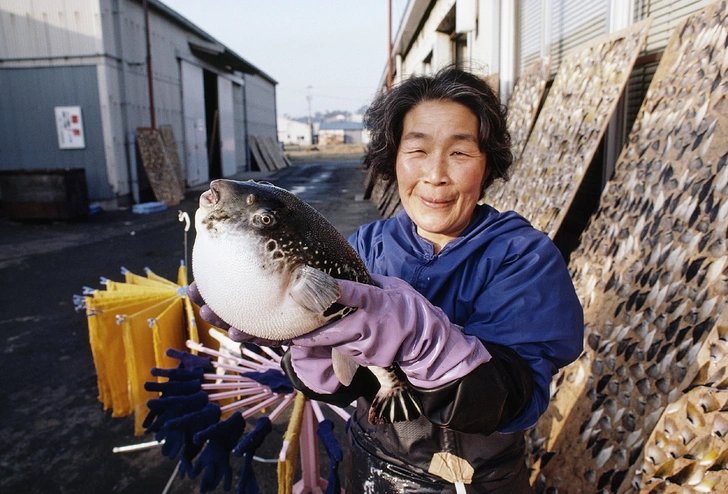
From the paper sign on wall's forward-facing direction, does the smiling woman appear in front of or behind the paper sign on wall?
in front

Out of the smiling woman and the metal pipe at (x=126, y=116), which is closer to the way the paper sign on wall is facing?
the smiling woman

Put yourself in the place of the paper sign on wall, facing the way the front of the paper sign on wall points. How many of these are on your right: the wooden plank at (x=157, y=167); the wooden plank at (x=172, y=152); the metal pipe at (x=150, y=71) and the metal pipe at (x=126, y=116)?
0

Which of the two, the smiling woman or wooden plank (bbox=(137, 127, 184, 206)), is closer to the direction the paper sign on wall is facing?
the smiling woman

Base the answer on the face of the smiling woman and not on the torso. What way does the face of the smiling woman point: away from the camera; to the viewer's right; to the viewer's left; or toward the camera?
toward the camera

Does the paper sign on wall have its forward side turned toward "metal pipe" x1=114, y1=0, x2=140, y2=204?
no

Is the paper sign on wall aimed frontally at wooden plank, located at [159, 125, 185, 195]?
no

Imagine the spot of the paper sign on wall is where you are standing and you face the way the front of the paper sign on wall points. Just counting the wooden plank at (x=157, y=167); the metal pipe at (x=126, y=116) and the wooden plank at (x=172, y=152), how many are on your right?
0

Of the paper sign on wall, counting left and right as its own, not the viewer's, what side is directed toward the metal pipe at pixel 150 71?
left

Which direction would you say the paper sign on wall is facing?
toward the camera

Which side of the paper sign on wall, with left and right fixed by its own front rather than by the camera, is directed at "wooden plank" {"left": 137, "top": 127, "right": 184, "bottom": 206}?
left
